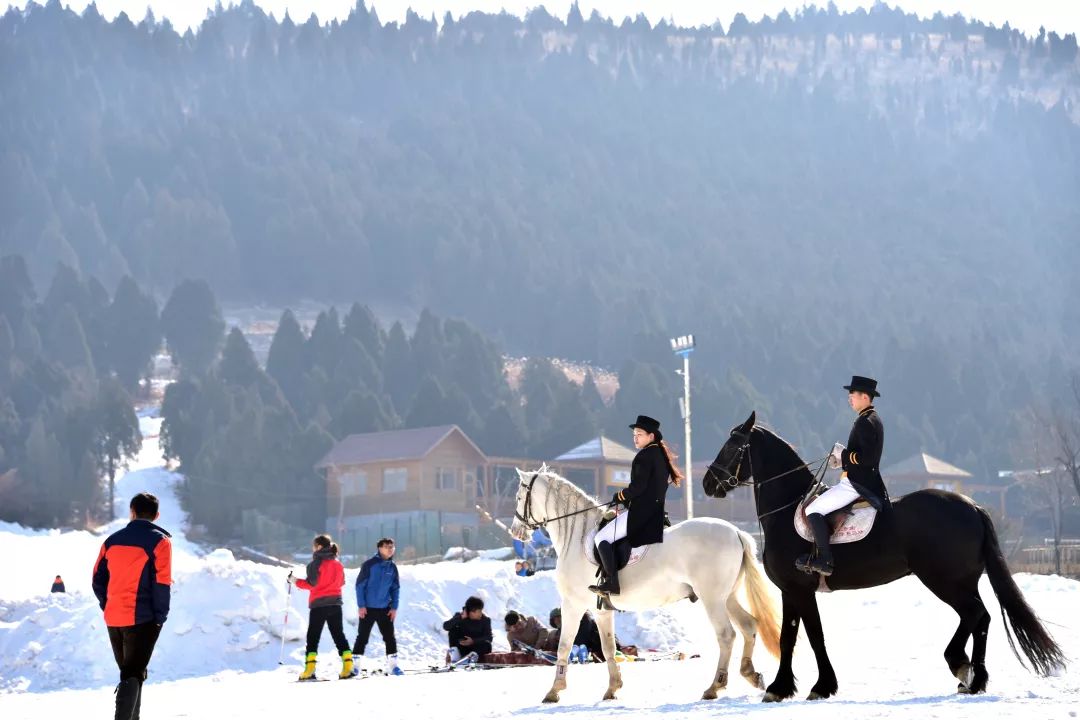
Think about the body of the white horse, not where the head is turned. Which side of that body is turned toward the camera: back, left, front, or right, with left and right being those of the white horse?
left

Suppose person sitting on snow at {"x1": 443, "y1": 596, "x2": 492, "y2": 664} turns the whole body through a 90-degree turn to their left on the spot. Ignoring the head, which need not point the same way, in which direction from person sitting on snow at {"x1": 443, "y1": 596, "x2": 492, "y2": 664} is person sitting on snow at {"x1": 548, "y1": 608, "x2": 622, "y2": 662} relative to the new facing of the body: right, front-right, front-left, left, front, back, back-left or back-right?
front

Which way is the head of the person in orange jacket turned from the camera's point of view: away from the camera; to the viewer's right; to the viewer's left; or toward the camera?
away from the camera

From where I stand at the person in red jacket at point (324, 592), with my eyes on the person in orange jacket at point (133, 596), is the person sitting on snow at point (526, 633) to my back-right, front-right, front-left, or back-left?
back-left

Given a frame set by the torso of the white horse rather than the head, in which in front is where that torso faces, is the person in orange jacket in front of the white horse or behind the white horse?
in front

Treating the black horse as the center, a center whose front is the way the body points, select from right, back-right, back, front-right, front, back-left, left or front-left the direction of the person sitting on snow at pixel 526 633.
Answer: front-right

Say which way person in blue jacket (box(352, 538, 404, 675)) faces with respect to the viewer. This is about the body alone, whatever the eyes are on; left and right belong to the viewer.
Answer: facing the viewer and to the right of the viewer

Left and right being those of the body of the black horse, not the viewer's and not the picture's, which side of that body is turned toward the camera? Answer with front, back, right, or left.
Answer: left

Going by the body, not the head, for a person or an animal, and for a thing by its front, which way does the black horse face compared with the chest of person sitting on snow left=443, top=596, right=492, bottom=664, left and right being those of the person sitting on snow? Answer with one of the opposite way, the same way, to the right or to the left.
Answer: to the right

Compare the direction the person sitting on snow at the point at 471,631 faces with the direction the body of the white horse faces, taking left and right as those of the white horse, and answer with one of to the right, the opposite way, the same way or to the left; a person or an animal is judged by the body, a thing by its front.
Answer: to the left

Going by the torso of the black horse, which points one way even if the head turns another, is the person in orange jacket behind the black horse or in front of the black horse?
in front

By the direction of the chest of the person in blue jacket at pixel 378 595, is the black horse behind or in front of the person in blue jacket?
in front

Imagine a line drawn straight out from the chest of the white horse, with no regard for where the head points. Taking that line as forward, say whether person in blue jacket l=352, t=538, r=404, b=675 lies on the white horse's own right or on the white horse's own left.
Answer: on the white horse's own right

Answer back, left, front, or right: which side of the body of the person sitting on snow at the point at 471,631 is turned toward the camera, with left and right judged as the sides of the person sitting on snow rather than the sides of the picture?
front
